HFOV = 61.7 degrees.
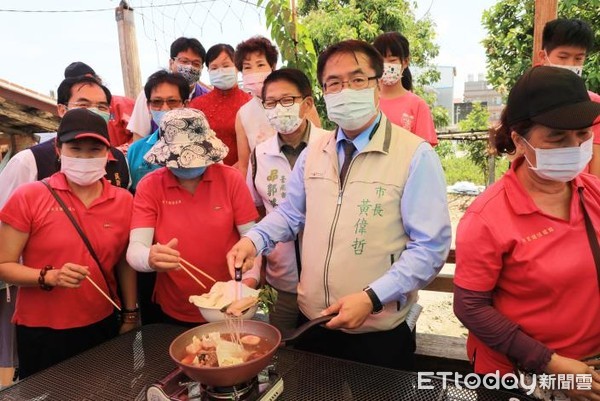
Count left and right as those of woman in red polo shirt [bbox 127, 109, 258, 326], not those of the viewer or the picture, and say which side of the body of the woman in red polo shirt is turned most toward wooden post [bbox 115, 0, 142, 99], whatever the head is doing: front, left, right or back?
back

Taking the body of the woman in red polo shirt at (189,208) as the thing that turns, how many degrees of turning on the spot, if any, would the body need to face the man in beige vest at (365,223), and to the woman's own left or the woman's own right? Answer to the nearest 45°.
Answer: approximately 45° to the woman's own left

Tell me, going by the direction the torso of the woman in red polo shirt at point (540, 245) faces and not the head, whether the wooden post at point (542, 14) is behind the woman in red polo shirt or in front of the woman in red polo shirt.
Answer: behind

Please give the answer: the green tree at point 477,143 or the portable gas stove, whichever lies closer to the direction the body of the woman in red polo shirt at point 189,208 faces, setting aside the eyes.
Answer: the portable gas stove

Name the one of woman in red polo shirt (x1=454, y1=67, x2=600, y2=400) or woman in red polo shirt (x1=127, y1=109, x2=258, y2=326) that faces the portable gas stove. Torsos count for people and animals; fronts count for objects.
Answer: woman in red polo shirt (x1=127, y1=109, x2=258, y2=326)

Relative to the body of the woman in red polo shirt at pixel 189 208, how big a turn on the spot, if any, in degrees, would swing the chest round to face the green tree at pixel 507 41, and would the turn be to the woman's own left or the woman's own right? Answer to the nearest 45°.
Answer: approximately 135° to the woman's own left

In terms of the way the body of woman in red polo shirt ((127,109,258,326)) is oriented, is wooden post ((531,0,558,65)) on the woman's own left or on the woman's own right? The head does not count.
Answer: on the woman's own left

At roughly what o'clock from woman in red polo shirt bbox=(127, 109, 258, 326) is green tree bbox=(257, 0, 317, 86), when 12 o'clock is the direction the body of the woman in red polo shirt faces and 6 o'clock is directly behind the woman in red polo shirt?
The green tree is roughly at 7 o'clock from the woman in red polo shirt.
